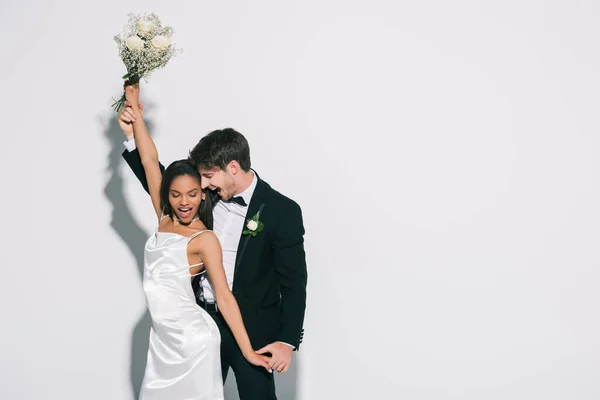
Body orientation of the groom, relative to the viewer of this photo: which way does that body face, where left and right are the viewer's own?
facing the viewer and to the left of the viewer

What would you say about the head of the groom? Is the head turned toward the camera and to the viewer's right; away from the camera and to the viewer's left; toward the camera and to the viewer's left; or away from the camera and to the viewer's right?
toward the camera and to the viewer's left

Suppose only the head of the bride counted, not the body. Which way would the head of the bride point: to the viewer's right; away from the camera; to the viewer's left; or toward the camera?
toward the camera
